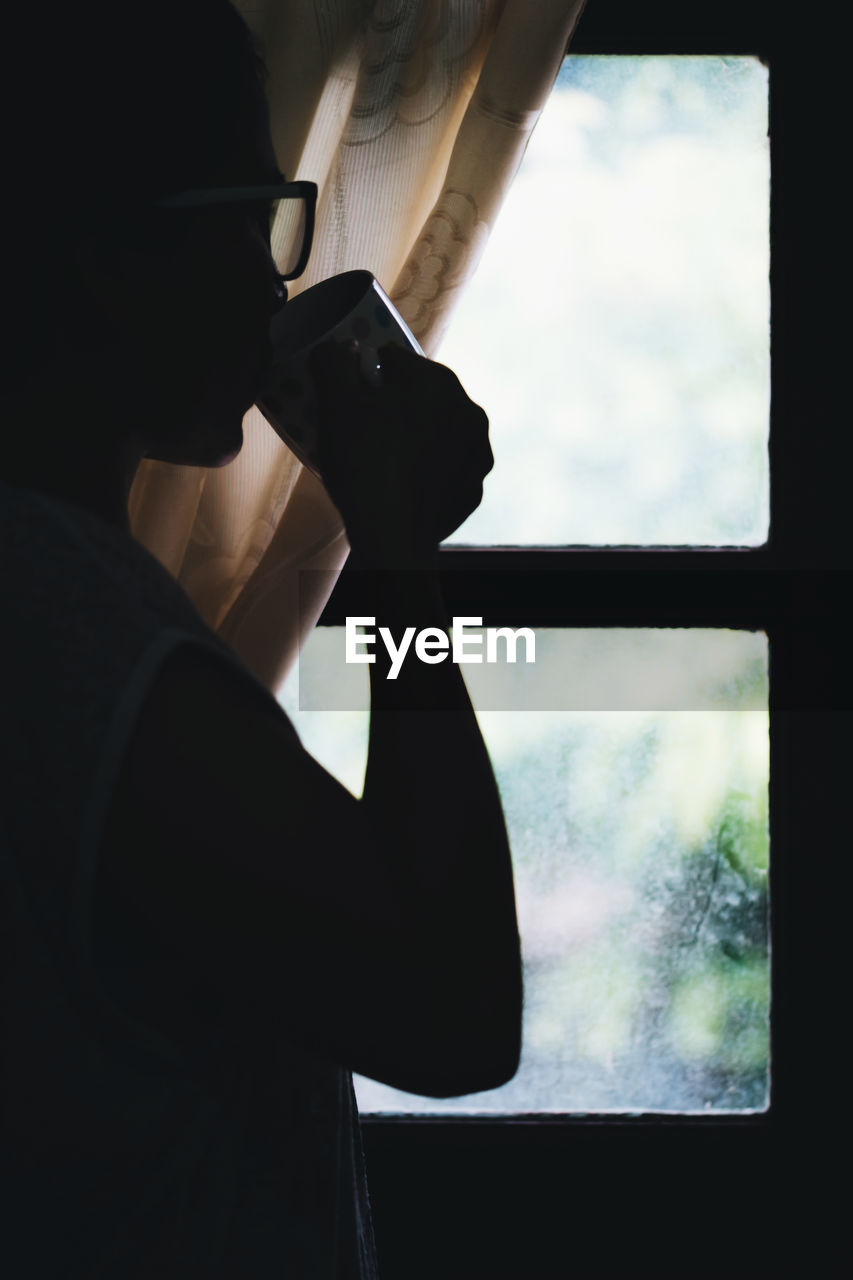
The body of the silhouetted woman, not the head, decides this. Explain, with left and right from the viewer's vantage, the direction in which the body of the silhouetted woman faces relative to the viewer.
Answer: facing to the right of the viewer

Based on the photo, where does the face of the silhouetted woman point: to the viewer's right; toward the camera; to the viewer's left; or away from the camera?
to the viewer's right

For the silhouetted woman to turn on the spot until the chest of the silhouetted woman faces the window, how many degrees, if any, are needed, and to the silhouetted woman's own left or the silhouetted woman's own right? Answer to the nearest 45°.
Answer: approximately 45° to the silhouetted woman's own left
